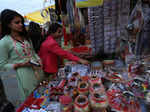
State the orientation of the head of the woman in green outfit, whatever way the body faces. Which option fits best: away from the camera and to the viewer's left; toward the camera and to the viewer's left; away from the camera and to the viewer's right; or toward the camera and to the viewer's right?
toward the camera and to the viewer's right

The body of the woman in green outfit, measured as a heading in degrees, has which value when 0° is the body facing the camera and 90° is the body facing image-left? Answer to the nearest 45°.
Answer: approximately 315°

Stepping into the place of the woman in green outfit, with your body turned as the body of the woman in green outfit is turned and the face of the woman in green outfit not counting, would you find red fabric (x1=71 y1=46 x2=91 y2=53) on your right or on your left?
on your left
